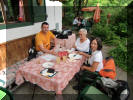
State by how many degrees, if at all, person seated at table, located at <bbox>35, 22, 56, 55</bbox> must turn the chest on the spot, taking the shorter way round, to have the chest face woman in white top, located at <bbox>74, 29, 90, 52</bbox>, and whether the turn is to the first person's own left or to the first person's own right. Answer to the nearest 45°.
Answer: approximately 45° to the first person's own left

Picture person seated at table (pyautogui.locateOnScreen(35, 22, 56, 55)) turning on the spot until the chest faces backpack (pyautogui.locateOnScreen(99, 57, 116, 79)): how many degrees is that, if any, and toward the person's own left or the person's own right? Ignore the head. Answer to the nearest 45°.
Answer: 0° — they already face it

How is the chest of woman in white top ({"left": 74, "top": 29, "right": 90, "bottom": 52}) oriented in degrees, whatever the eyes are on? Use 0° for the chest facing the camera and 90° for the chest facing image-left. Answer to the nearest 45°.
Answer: approximately 45°

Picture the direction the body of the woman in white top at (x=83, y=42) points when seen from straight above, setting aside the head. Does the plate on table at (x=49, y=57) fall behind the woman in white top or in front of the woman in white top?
in front

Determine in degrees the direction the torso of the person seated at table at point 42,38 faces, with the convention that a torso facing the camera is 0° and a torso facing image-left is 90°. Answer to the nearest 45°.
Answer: approximately 315°

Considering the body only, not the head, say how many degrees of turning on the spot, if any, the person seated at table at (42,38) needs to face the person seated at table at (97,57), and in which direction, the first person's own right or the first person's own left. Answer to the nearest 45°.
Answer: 0° — they already face them

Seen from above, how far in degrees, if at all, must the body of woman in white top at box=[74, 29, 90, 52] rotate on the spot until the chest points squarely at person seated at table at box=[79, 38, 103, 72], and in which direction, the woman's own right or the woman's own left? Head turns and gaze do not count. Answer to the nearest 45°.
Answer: approximately 45° to the woman's own left

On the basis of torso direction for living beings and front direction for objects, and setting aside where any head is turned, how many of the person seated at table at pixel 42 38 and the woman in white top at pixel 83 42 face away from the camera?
0

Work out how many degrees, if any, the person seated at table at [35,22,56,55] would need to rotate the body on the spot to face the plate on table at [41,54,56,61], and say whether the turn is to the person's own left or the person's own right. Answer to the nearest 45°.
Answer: approximately 45° to the person's own right

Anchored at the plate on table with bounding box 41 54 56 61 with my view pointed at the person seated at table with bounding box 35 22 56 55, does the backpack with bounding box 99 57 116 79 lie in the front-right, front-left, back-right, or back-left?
back-right
